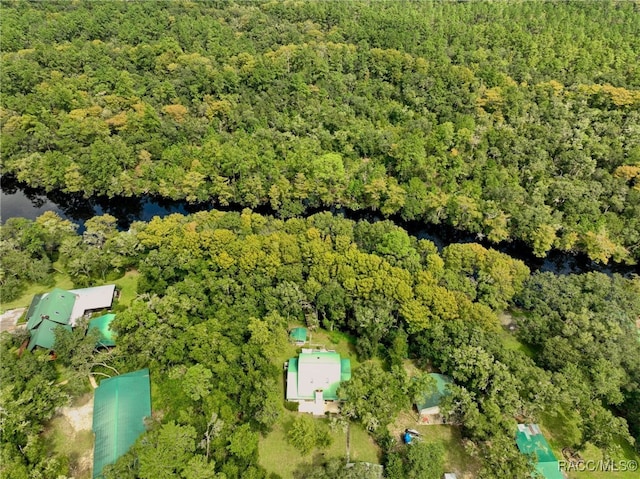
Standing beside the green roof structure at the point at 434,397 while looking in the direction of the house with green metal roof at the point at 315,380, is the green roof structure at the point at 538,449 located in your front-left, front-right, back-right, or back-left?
back-left

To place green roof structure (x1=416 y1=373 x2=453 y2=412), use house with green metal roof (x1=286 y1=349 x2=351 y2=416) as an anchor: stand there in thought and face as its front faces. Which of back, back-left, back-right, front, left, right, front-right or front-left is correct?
left

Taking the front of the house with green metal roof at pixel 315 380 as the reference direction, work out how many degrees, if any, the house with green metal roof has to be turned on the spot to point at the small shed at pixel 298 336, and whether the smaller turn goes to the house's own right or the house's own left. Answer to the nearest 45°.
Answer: approximately 180°

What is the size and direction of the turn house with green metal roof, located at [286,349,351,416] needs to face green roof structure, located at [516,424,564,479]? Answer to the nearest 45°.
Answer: approximately 90° to its left

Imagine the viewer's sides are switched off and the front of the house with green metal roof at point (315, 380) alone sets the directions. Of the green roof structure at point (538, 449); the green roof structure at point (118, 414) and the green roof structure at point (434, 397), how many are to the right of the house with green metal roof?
1

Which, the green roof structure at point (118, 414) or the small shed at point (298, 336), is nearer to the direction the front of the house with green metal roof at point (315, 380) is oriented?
the green roof structure

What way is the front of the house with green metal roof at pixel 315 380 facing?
toward the camera

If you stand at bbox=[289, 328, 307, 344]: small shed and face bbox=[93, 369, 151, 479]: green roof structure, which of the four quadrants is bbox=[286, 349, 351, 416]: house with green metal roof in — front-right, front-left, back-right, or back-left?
front-left

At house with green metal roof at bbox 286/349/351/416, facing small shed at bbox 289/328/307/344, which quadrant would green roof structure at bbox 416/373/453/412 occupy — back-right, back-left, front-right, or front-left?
back-right

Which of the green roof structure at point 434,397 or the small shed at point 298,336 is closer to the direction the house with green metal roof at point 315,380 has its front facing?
the green roof structure
